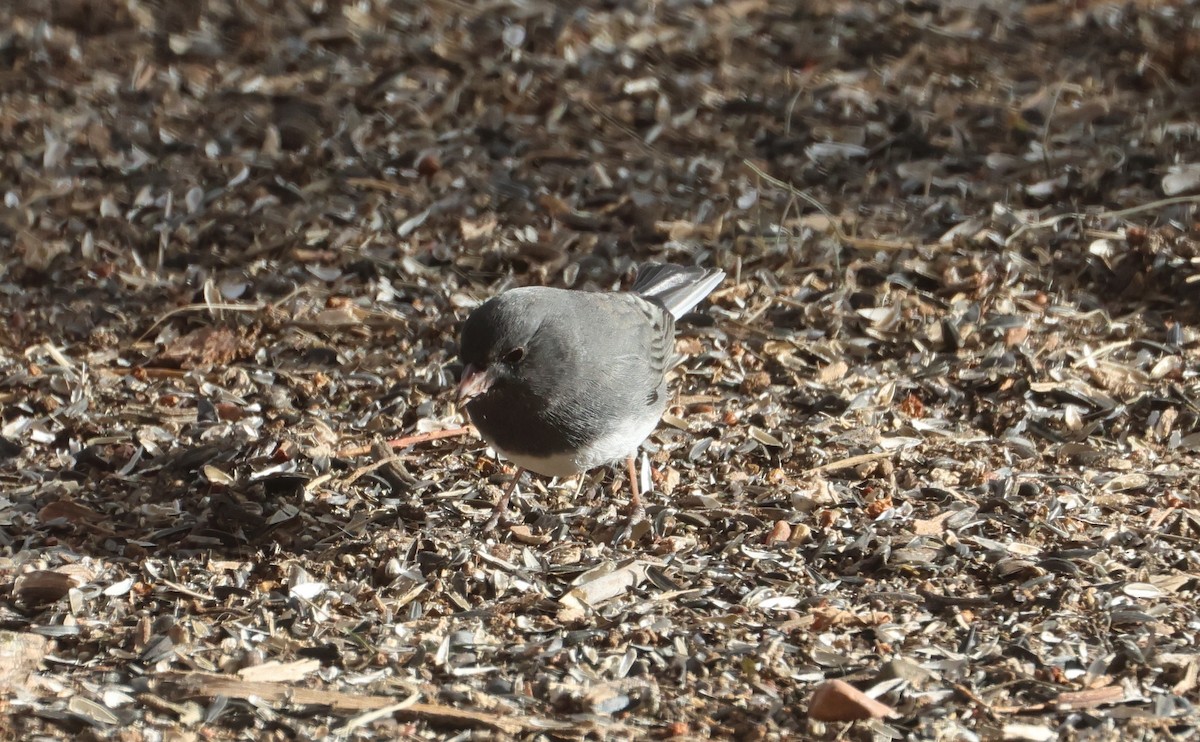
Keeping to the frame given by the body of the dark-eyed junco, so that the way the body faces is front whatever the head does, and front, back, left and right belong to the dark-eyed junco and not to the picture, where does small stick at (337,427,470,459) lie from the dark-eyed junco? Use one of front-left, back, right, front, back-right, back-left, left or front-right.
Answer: right

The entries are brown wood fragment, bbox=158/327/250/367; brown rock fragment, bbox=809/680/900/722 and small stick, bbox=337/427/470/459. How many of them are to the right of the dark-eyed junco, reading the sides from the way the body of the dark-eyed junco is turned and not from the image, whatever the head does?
2

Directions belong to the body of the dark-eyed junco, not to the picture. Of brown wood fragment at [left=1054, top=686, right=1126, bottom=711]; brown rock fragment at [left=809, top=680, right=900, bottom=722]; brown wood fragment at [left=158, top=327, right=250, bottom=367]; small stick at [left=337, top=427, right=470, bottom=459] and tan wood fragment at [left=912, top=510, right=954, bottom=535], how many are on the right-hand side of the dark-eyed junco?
2

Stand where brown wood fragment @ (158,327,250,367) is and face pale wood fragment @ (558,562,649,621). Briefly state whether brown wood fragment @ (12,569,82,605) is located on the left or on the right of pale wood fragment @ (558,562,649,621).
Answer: right

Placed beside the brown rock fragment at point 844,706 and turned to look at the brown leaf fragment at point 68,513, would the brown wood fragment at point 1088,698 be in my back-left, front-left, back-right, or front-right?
back-right

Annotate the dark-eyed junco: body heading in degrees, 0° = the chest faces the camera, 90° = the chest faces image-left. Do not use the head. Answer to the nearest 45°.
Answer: approximately 45°

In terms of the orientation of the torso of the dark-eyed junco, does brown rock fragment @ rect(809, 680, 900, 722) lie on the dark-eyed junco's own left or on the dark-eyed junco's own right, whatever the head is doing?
on the dark-eyed junco's own left

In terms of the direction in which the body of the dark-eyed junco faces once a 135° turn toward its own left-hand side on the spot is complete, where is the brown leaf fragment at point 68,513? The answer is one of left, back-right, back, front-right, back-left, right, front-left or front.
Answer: back

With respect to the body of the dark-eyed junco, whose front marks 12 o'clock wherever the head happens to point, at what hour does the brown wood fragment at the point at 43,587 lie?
The brown wood fragment is roughly at 1 o'clock from the dark-eyed junco.
